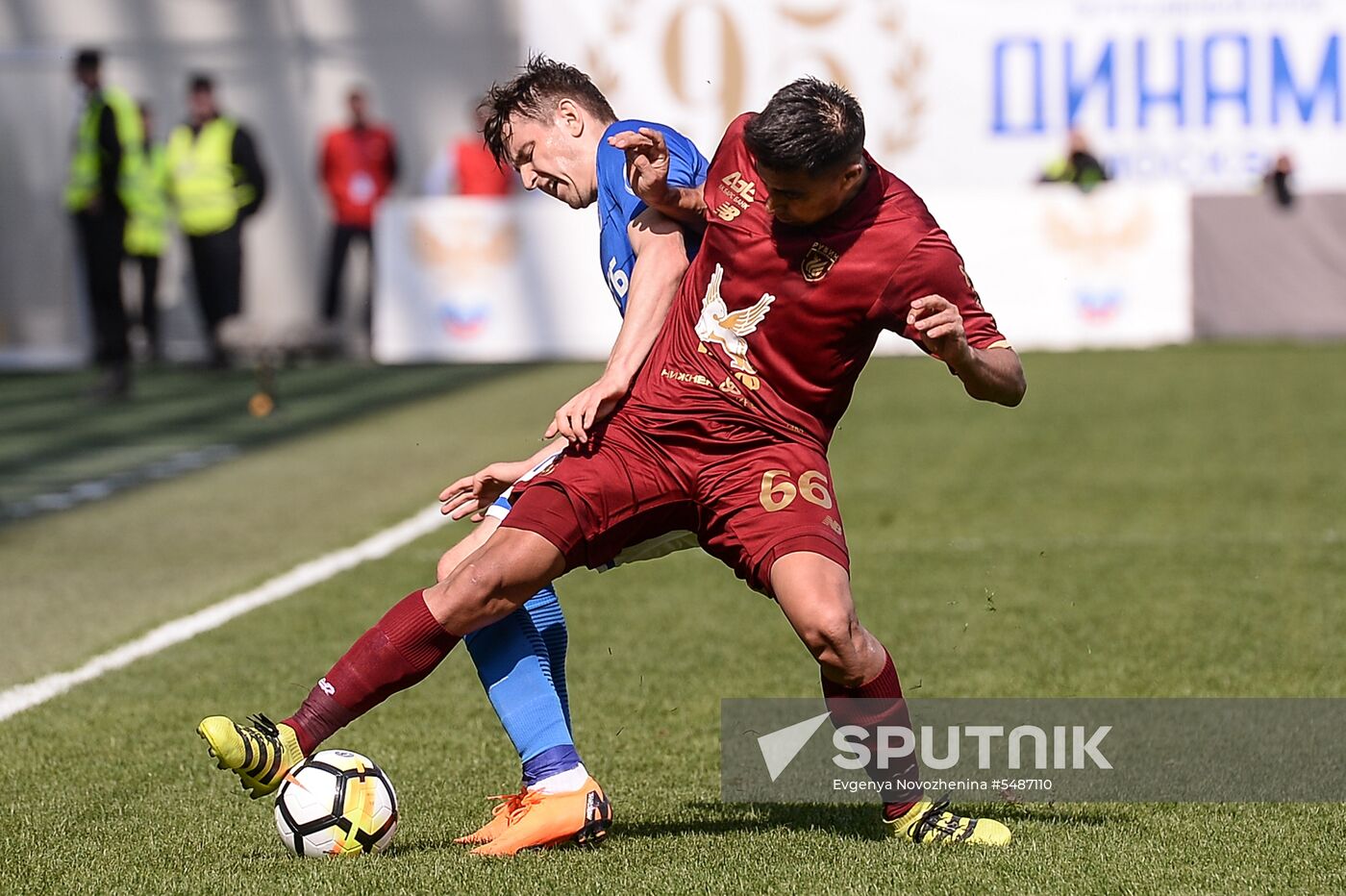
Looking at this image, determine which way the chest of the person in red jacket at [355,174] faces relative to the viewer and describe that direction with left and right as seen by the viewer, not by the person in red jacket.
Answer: facing the viewer

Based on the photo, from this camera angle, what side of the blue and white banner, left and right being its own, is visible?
front

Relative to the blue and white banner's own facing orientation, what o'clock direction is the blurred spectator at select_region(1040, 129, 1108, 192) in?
The blurred spectator is roughly at 11 o'clock from the blue and white banner.

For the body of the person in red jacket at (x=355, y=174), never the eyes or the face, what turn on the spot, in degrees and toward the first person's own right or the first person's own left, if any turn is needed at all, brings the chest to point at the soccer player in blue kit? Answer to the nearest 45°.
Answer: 0° — they already face them

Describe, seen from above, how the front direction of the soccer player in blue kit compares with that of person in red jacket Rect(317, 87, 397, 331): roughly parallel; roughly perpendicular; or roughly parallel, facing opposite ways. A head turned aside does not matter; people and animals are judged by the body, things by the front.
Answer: roughly perpendicular

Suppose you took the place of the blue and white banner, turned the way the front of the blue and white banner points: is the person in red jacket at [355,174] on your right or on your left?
on your right

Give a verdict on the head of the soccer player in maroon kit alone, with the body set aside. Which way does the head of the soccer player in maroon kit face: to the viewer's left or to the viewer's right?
to the viewer's left

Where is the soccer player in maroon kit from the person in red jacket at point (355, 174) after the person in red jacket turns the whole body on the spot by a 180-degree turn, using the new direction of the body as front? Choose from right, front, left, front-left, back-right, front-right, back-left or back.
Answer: back

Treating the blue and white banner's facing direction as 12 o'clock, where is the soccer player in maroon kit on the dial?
The soccer player in maroon kit is roughly at 12 o'clock from the blue and white banner.
